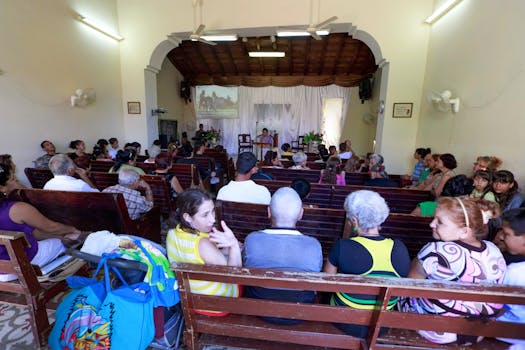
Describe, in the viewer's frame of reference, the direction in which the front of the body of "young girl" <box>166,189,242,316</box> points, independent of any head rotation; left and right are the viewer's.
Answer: facing away from the viewer and to the right of the viewer

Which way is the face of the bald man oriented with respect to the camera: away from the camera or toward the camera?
away from the camera

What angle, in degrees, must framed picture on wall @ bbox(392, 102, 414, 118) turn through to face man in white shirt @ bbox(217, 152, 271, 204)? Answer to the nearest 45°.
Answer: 0° — it already faces them

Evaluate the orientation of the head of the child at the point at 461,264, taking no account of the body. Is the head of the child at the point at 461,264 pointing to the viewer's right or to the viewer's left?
to the viewer's left

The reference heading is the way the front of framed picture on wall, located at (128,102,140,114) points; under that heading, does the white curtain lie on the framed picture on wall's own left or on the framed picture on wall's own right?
on the framed picture on wall's own left

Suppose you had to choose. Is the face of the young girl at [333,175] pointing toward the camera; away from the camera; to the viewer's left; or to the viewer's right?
away from the camera

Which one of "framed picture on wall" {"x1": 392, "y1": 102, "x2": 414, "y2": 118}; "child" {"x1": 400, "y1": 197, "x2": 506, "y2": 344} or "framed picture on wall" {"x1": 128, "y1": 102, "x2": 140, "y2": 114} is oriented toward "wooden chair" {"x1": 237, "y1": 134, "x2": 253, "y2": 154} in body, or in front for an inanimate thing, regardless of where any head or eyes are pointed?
the child

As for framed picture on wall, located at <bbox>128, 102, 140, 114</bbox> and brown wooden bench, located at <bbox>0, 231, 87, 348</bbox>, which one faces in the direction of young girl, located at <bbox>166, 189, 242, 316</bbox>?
the framed picture on wall

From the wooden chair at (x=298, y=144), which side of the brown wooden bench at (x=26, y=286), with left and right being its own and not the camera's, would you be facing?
front

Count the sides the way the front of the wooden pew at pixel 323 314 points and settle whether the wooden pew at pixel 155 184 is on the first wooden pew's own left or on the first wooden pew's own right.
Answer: on the first wooden pew's own left

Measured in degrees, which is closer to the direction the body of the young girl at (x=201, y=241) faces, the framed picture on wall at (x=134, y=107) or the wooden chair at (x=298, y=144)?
the wooden chair

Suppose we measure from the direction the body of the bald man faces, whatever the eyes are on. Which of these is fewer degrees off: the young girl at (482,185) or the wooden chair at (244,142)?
the wooden chair

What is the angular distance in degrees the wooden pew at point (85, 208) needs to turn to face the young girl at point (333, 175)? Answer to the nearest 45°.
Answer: approximately 45° to its right

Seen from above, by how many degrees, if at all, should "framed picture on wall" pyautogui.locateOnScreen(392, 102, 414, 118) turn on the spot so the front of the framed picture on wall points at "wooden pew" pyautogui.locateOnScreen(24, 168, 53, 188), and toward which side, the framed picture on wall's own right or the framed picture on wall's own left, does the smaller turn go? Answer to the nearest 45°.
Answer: approximately 45° to the framed picture on wall's own right

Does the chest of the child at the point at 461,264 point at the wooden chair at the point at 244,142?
yes

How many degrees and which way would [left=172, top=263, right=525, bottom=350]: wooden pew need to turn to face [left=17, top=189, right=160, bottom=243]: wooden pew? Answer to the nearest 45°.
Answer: approximately 90° to its left
